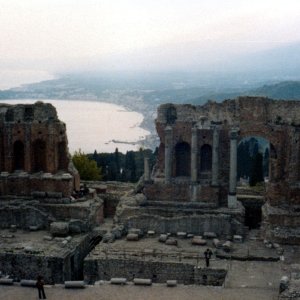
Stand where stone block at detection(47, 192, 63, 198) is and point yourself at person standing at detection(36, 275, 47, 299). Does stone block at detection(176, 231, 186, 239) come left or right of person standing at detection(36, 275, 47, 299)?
left

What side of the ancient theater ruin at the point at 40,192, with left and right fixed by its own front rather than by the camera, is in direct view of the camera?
front

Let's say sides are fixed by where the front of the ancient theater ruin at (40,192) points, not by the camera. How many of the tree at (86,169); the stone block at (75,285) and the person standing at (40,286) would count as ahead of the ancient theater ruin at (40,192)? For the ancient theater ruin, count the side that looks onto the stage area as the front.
2

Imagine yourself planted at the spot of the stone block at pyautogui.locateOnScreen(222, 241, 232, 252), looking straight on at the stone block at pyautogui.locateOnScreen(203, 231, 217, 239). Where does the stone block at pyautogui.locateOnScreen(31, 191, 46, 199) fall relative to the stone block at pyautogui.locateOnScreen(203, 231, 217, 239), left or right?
left

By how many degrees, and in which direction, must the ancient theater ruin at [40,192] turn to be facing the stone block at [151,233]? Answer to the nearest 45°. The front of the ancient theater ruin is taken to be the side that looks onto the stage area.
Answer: approximately 45° to its left

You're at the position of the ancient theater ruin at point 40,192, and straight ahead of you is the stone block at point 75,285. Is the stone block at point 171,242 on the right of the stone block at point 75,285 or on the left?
left

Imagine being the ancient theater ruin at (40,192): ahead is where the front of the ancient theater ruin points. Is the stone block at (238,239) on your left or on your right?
on your left

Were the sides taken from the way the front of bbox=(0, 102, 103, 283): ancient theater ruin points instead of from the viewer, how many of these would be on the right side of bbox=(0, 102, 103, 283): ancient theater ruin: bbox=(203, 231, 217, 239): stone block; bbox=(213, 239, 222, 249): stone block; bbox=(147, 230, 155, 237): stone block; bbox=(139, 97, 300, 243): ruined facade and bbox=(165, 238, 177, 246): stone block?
0

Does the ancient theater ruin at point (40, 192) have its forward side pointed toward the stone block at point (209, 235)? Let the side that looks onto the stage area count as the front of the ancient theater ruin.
no

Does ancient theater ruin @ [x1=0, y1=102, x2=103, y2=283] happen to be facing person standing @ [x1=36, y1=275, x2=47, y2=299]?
yes

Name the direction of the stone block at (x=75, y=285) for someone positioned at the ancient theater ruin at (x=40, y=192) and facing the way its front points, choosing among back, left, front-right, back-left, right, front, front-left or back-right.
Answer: front

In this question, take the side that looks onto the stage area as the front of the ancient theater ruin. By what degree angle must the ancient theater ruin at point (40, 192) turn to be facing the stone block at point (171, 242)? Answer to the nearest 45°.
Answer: approximately 45° to its left

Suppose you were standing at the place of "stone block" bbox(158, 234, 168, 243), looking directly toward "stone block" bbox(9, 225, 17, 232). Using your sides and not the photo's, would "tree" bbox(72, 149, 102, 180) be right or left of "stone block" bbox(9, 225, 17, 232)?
right

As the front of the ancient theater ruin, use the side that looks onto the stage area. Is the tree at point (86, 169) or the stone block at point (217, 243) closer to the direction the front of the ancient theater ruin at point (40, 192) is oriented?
the stone block

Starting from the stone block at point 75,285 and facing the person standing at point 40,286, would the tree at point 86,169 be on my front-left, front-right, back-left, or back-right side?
back-right

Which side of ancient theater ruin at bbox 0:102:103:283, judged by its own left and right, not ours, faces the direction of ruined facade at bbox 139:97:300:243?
left

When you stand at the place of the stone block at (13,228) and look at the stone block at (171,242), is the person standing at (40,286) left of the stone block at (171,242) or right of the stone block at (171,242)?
right
